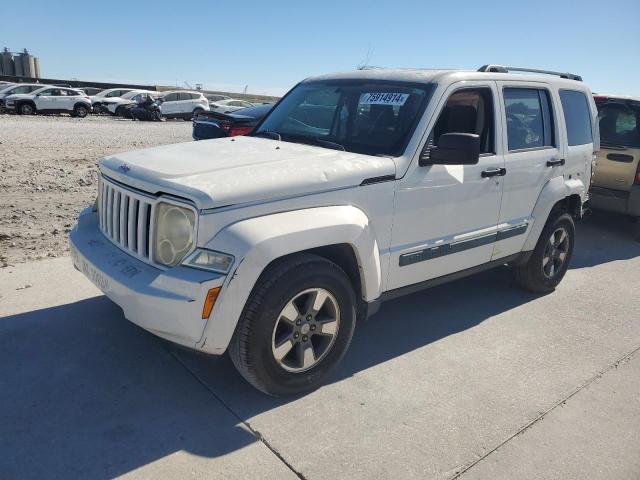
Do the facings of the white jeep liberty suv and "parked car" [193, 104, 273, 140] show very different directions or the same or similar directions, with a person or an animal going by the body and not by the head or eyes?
very different directions

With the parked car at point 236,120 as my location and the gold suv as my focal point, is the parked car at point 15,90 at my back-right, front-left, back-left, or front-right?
back-left

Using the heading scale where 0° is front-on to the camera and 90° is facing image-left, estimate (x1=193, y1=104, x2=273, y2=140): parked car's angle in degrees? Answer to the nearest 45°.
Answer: approximately 225°

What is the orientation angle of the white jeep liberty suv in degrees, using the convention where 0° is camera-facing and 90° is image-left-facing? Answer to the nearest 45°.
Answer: approximately 45°

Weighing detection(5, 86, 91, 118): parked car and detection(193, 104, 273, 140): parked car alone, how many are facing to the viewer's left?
1

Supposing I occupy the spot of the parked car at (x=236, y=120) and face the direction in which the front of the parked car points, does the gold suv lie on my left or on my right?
on my right

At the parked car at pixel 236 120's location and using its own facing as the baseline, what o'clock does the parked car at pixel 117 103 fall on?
the parked car at pixel 117 103 is roughly at 10 o'clock from the parked car at pixel 236 120.

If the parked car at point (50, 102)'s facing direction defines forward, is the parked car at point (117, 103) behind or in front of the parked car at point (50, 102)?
behind

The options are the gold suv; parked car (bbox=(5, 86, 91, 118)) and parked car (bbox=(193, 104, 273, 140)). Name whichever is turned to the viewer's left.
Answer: parked car (bbox=(5, 86, 91, 118))

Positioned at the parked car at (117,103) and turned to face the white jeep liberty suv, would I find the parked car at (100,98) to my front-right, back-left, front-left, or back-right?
back-right

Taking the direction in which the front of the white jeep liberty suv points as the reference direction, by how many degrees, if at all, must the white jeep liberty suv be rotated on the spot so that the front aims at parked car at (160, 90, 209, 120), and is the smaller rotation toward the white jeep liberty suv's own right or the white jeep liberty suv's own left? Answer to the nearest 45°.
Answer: approximately 135° to the white jeep liberty suv's own right

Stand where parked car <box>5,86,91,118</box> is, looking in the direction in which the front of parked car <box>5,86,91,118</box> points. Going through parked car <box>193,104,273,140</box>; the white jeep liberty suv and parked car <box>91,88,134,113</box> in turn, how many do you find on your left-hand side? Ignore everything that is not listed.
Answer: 2
